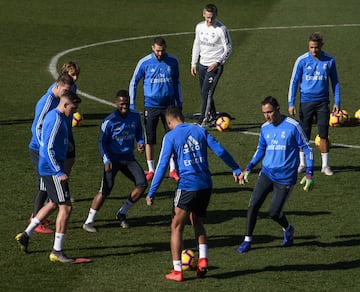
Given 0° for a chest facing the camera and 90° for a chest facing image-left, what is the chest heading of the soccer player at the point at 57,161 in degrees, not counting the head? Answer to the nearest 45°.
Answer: approximately 270°

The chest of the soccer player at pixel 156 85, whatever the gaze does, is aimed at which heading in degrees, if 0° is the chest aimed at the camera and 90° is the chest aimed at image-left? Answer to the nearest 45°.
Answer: approximately 0°

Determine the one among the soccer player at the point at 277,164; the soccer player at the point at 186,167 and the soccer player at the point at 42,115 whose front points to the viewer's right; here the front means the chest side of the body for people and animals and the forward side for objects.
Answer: the soccer player at the point at 42,115

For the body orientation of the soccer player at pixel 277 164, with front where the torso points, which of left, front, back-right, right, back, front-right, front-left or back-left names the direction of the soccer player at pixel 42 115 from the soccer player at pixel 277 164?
front-right

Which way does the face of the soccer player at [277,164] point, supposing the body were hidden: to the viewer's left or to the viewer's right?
to the viewer's left

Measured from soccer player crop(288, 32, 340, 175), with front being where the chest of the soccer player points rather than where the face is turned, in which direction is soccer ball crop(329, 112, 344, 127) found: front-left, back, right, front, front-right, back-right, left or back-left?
back

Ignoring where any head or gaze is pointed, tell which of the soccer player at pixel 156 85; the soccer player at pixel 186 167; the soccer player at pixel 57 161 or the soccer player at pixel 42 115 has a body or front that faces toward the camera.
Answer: the soccer player at pixel 156 85

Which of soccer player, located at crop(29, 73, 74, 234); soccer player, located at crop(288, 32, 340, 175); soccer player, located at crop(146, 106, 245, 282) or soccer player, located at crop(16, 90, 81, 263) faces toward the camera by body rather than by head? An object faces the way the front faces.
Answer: soccer player, located at crop(288, 32, 340, 175)

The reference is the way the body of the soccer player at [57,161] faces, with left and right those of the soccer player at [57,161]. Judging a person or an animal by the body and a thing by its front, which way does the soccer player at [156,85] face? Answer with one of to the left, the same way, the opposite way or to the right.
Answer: to the right

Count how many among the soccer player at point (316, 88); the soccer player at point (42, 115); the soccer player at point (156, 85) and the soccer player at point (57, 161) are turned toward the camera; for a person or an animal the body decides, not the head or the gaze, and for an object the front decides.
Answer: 2

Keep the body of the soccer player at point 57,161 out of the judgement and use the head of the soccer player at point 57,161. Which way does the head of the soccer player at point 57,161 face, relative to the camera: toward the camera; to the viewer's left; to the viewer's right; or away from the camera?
to the viewer's right

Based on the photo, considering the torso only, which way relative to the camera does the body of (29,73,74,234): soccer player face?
to the viewer's right
